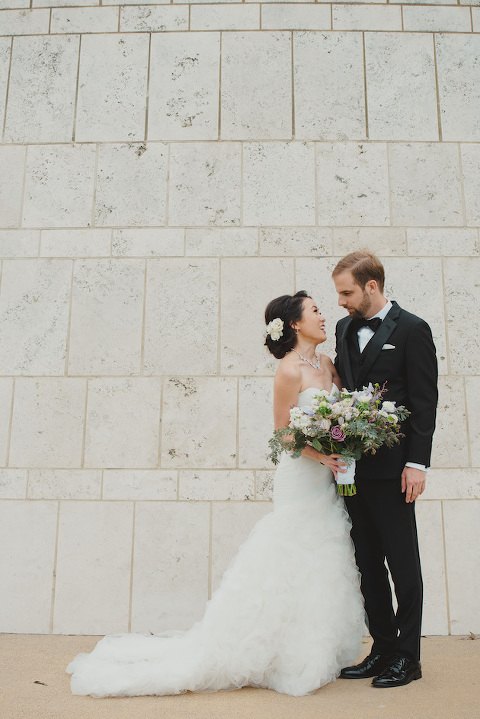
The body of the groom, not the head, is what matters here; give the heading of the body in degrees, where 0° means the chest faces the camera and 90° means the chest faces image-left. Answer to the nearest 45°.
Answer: approximately 45°

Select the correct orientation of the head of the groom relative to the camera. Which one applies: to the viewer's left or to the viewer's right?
to the viewer's left

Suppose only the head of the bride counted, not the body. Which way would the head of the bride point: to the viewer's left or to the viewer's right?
to the viewer's right
